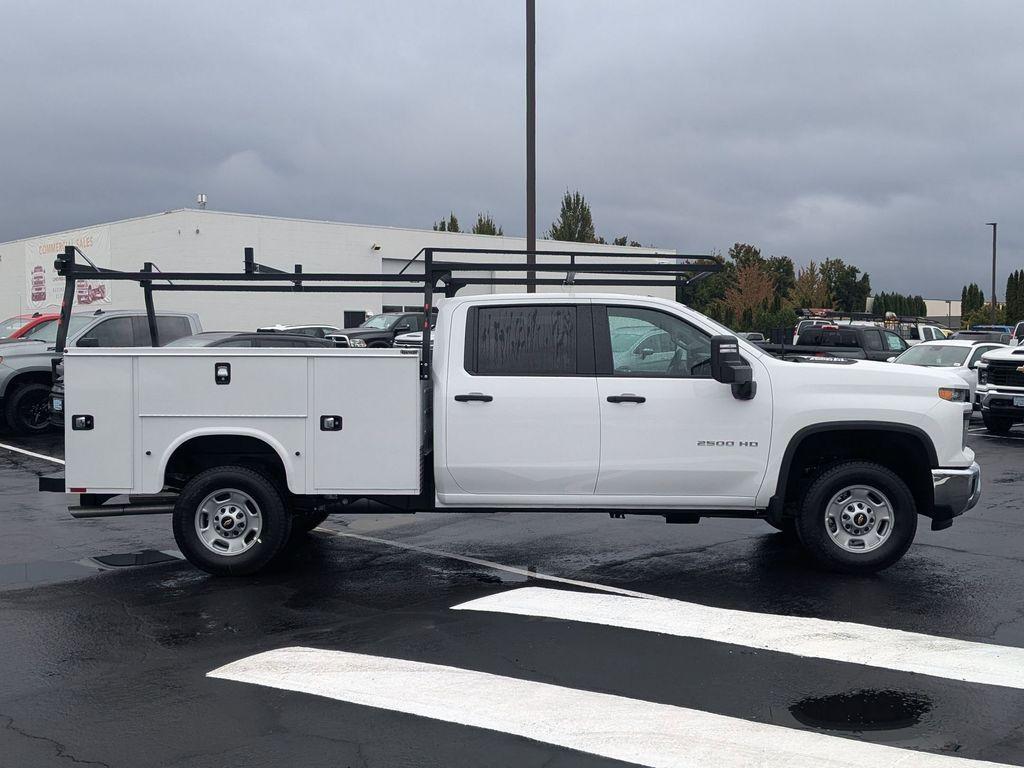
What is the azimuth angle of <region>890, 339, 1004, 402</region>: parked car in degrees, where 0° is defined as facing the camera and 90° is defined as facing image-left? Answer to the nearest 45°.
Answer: approximately 45°

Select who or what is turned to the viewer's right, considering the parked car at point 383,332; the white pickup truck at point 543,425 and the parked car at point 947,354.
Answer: the white pickup truck

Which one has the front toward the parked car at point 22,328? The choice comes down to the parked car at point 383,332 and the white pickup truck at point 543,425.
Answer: the parked car at point 383,332

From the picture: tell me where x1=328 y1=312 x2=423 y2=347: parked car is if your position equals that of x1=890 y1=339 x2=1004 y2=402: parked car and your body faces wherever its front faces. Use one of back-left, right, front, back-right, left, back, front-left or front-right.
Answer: front-right

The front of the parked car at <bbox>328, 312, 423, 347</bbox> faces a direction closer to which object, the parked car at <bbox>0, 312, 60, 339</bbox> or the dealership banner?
the parked car

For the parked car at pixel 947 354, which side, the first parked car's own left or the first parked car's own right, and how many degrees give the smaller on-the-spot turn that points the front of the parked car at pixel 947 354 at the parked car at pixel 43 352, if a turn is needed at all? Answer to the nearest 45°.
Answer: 0° — it already faces it

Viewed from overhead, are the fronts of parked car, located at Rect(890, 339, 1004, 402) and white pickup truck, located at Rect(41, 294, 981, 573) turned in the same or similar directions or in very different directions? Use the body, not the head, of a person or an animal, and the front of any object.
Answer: very different directions

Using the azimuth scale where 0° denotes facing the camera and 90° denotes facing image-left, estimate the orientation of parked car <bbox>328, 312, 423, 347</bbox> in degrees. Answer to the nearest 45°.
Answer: approximately 45°

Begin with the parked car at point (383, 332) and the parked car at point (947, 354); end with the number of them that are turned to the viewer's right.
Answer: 0

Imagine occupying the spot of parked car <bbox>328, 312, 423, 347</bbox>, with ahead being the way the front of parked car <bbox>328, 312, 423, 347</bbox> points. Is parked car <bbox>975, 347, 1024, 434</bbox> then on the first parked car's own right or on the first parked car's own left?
on the first parked car's own left

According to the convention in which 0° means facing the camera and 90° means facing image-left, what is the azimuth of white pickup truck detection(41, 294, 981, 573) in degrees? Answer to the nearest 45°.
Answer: approximately 270°

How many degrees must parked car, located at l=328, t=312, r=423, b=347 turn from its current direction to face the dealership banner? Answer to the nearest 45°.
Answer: approximately 90° to its right

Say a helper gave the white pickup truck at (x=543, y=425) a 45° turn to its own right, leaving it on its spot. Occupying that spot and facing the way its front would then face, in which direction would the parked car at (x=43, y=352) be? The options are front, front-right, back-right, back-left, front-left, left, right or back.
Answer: back

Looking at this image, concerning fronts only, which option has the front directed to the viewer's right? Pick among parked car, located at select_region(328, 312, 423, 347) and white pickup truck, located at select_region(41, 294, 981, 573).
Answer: the white pickup truck

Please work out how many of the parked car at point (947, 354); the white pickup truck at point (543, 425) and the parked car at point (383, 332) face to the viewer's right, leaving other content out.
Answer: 1

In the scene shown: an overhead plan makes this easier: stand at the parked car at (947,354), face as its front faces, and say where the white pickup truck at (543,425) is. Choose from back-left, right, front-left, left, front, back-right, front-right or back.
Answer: front-left
